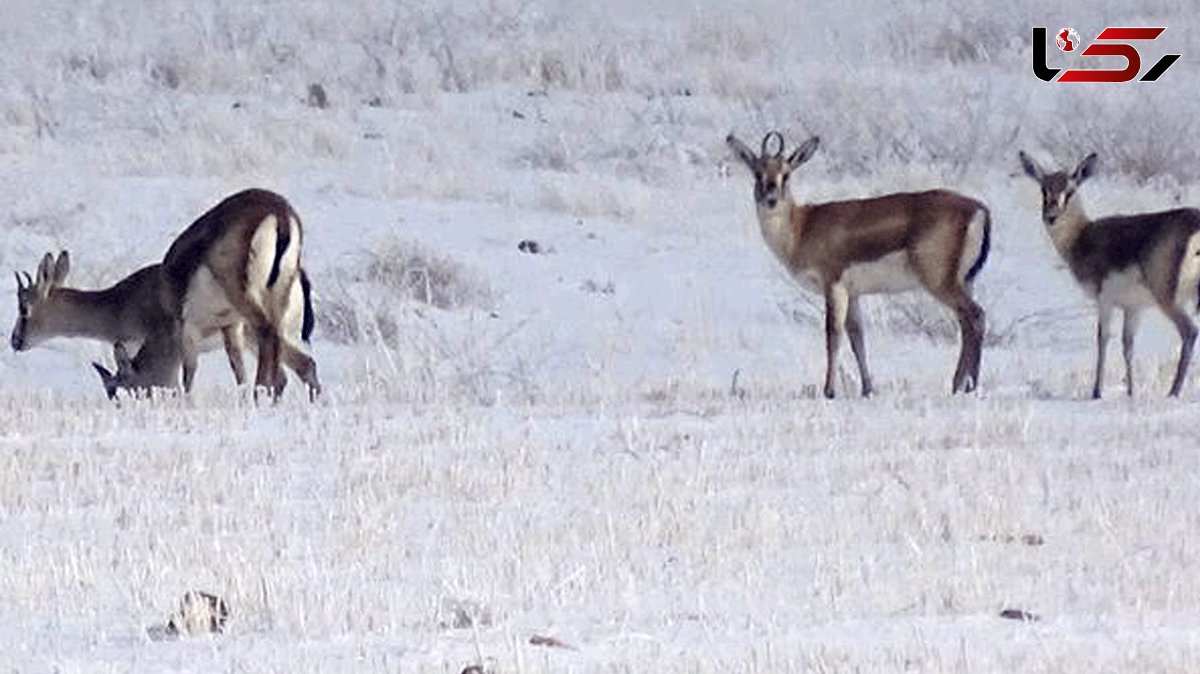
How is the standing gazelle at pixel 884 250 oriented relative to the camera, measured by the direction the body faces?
to the viewer's left

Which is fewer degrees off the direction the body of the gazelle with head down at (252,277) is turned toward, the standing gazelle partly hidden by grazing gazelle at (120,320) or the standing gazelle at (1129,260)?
the standing gazelle partly hidden by grazing gazelle

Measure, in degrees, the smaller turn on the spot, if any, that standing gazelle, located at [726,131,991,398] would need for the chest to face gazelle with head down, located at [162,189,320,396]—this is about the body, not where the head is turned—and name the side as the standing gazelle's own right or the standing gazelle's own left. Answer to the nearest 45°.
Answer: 0° — it already faces it

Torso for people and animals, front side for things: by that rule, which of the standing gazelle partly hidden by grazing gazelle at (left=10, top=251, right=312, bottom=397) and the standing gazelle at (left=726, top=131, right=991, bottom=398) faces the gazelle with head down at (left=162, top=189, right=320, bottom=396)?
the standing gazelle at (left=726, top=131, right=991, bottom=398)

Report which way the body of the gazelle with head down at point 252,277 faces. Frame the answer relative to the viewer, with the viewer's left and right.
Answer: facing away from the viewer and to the left of the viewer

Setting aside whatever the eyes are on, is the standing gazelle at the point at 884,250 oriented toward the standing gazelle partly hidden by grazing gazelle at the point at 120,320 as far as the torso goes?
yes

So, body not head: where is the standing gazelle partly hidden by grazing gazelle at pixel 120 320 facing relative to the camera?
to the viewer's left

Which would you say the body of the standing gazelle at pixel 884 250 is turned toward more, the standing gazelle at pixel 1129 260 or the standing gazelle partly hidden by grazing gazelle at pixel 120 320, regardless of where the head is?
the standing gazelle partly hidden by grazing gazelle

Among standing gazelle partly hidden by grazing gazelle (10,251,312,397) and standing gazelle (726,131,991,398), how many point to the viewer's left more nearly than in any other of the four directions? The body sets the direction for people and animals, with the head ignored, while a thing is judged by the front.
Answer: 2

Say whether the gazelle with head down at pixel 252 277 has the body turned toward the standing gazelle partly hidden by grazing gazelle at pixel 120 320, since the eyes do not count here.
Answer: yes
